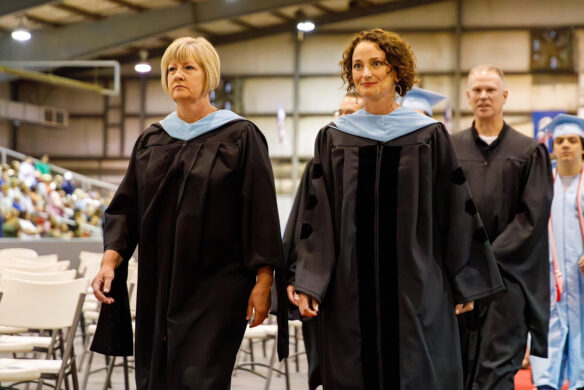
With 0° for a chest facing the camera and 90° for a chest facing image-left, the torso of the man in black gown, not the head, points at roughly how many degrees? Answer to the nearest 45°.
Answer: approximately 45°

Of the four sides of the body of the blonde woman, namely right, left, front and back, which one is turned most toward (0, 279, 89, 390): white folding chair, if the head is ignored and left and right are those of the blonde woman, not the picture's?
right

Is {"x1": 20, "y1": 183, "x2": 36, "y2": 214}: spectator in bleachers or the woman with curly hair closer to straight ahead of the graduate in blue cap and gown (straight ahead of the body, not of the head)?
the woman with curly hair

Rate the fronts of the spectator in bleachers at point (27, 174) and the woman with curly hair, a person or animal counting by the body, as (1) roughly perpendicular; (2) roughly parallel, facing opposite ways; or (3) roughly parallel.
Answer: roughly perpendicular

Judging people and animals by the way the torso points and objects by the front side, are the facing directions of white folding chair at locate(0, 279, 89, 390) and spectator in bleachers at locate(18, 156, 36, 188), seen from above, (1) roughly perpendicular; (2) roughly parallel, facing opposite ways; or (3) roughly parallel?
roughly perpendicular

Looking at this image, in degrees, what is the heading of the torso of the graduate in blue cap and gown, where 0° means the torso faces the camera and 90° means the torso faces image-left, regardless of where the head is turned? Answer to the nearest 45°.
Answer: approximately 0°

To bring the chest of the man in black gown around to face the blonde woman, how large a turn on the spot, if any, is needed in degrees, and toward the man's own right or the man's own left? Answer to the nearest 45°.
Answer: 0° — they already face them

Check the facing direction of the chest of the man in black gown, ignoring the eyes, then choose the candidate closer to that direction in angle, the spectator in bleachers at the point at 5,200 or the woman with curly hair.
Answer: the woman with curly hair

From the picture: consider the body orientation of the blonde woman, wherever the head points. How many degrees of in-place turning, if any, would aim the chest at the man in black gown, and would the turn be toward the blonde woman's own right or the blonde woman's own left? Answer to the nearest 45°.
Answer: approximately 180°

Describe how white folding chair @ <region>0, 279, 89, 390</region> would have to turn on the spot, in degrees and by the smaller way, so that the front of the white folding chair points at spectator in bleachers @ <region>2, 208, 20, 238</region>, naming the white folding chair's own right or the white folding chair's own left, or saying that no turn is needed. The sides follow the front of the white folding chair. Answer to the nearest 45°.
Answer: approximately 135° to the white folding chair's own right

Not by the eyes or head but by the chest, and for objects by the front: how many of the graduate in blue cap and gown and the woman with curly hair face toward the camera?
2

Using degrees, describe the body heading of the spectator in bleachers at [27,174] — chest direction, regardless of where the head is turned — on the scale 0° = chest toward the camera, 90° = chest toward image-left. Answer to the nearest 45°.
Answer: approximately 315°
